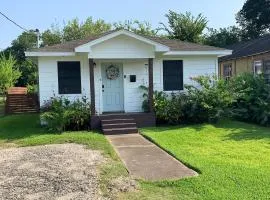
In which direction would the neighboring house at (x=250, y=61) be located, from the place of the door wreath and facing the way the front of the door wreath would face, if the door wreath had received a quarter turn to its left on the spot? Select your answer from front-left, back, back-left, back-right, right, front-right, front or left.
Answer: front-left

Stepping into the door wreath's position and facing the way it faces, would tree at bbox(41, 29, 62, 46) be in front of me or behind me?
behind

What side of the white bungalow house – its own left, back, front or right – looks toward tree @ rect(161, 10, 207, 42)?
back

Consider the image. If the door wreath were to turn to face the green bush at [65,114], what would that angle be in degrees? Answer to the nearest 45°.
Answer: approximately 45° to its right

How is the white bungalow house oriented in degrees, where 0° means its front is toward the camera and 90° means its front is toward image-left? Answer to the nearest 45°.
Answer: approximately 0°

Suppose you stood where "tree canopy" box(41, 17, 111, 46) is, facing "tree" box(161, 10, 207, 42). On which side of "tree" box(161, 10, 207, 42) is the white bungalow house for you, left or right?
right

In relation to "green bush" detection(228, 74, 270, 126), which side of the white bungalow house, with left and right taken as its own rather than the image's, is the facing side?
left

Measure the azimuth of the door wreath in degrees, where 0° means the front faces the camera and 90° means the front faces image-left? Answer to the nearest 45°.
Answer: approximately 0°

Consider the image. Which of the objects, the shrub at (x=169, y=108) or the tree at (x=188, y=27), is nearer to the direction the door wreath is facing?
the shrub
